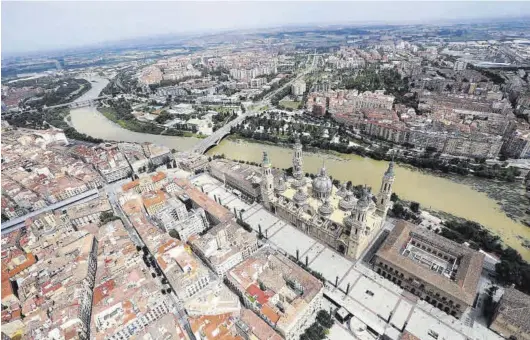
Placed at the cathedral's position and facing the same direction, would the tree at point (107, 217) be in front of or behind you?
in front

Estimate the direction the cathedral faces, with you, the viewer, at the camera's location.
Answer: facing the viewer and to the left of the viewer

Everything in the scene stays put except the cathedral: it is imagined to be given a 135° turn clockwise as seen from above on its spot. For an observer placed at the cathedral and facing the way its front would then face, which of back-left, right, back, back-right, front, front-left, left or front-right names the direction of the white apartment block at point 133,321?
back-left

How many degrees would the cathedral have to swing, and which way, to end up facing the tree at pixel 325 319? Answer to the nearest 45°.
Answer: approximately 45° to its left

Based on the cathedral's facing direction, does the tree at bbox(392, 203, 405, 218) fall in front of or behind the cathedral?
behind

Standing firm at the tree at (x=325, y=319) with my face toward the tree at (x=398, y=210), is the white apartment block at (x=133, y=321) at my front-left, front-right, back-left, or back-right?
back-left
